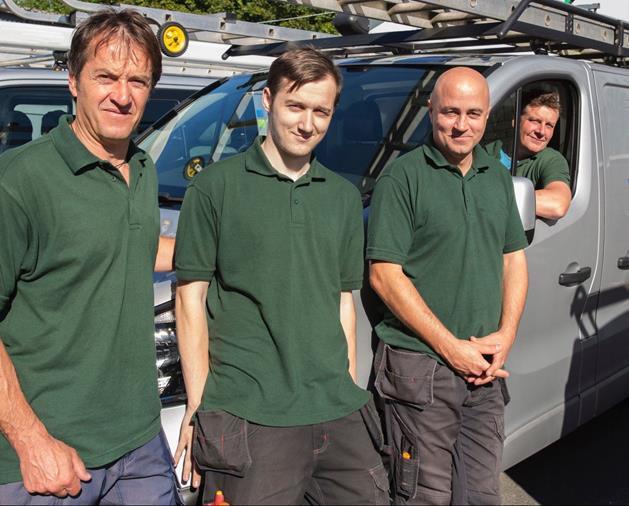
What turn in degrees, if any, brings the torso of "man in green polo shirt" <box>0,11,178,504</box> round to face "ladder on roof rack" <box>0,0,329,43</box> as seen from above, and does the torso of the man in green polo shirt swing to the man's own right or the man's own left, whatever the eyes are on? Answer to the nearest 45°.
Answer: approximately 135° to the man's own left

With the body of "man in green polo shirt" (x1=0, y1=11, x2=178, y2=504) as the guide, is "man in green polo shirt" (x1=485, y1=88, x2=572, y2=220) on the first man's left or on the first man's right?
on the first man's left

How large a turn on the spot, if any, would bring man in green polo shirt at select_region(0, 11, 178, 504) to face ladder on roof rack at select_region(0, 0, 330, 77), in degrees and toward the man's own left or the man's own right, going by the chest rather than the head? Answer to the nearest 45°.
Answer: approximately 135° to the man's own left

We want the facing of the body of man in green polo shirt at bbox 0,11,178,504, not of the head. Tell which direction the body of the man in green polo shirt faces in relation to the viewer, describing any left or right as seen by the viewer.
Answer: facing the viewer and to the right of the viewer

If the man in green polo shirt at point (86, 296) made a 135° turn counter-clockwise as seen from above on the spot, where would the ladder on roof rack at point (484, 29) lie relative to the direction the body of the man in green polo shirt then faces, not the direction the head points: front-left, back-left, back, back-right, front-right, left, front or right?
front-right

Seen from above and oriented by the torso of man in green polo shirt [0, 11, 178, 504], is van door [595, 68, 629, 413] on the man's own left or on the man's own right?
on the man's own left

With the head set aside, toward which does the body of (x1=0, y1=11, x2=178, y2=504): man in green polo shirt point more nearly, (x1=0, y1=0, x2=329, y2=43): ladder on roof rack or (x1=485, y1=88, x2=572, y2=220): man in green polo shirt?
the man in green polo shirt

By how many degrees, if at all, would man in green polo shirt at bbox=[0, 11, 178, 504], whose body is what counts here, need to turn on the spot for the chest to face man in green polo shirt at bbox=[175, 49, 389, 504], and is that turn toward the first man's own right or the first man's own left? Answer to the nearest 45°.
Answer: approximately 45° to the first man's own left

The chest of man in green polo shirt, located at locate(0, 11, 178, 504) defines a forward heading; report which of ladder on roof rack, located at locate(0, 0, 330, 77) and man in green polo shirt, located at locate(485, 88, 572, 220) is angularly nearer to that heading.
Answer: the man in green polo shirt
